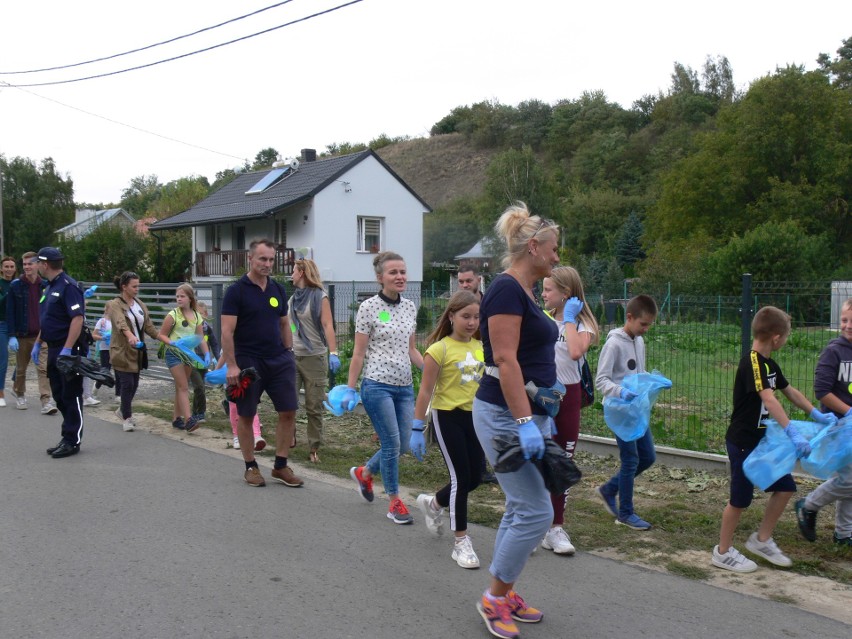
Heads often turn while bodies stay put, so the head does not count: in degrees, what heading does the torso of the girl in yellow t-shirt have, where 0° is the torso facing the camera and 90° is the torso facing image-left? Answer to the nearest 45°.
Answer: approximately 315°

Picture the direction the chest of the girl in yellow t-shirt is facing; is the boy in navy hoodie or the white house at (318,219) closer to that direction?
the boy in navy hoodie
